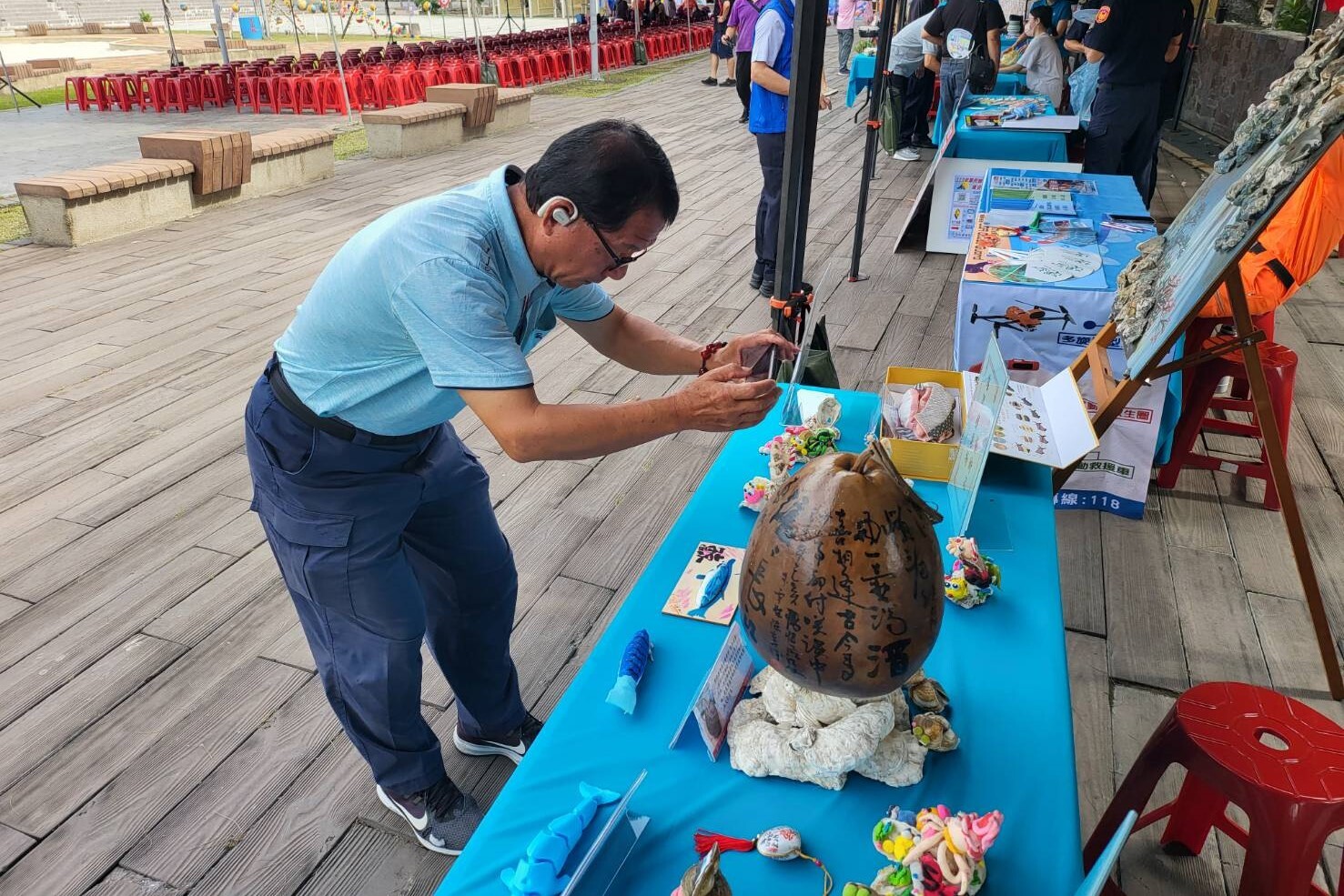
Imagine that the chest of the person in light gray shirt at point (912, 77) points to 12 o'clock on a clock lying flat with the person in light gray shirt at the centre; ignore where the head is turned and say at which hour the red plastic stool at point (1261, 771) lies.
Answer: The red plastic stool is roughly at 3 o'clock from the person in light gray shirt.

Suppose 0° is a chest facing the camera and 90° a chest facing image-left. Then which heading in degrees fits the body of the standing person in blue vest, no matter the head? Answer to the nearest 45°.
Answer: approximately 315°

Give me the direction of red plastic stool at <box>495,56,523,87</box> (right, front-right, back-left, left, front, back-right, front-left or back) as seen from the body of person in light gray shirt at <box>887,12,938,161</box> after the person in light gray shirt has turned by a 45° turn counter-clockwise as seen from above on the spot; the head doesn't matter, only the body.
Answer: left

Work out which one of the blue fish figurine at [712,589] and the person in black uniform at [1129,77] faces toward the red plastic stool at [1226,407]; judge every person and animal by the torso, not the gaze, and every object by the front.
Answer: the blue fish figurine

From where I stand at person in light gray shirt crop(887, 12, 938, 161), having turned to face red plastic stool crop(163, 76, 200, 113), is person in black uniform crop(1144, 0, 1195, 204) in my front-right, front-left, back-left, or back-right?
back-left

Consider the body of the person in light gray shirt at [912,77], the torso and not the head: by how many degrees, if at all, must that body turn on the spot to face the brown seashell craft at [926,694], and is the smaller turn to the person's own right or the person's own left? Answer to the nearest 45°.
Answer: approximately 90° to the person's own right

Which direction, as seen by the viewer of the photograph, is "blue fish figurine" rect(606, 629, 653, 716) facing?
facing away from the viewer

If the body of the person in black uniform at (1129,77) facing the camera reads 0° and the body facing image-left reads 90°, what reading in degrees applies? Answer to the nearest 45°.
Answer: approximately 135°

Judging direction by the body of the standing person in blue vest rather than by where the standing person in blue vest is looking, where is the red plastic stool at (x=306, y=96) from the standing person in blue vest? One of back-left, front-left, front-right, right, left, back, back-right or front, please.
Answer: back

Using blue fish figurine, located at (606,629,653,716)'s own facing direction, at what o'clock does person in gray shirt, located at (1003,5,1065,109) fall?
The person in gray shirt is roughly at 1 o'clock from the blue fish figurine.

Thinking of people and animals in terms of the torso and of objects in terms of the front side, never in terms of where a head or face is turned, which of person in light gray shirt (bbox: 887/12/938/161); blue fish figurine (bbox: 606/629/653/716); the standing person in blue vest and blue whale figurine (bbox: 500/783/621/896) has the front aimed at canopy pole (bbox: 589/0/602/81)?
blue fish figurine (bbox: 606/629/653/716)

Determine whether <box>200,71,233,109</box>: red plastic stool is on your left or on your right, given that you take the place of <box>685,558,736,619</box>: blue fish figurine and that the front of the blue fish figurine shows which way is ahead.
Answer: on your left

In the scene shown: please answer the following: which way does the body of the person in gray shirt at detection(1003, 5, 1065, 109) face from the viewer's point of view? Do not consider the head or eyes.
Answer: to the viewer's left

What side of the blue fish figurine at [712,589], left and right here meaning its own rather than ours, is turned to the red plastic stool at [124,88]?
left

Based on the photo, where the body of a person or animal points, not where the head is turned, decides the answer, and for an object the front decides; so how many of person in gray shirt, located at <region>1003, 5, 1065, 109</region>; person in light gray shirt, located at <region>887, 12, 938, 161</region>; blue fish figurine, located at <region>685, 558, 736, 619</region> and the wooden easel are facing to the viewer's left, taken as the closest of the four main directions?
2
